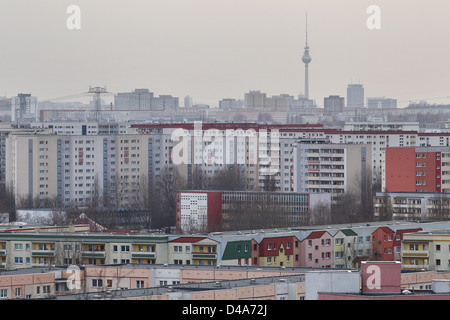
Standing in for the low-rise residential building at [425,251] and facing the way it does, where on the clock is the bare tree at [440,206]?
The bare tree is roughly at 6 o'clock from the low-rise residential building.

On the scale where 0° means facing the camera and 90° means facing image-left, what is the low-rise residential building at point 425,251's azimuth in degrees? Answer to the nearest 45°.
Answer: approximately 0°

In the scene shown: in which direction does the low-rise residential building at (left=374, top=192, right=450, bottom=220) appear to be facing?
toward the camera

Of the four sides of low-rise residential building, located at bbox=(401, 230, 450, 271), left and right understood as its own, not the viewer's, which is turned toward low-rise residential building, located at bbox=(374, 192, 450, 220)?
back

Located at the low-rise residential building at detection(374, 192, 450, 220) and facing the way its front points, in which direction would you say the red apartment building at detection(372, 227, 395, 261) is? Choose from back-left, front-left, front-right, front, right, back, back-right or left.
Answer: front

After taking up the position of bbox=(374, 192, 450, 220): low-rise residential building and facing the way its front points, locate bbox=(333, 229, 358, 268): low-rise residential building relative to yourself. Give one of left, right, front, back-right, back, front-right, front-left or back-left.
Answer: front

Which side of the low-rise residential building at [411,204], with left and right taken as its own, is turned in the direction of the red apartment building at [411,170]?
back

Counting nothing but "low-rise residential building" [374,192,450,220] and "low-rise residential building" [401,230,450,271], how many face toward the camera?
2
